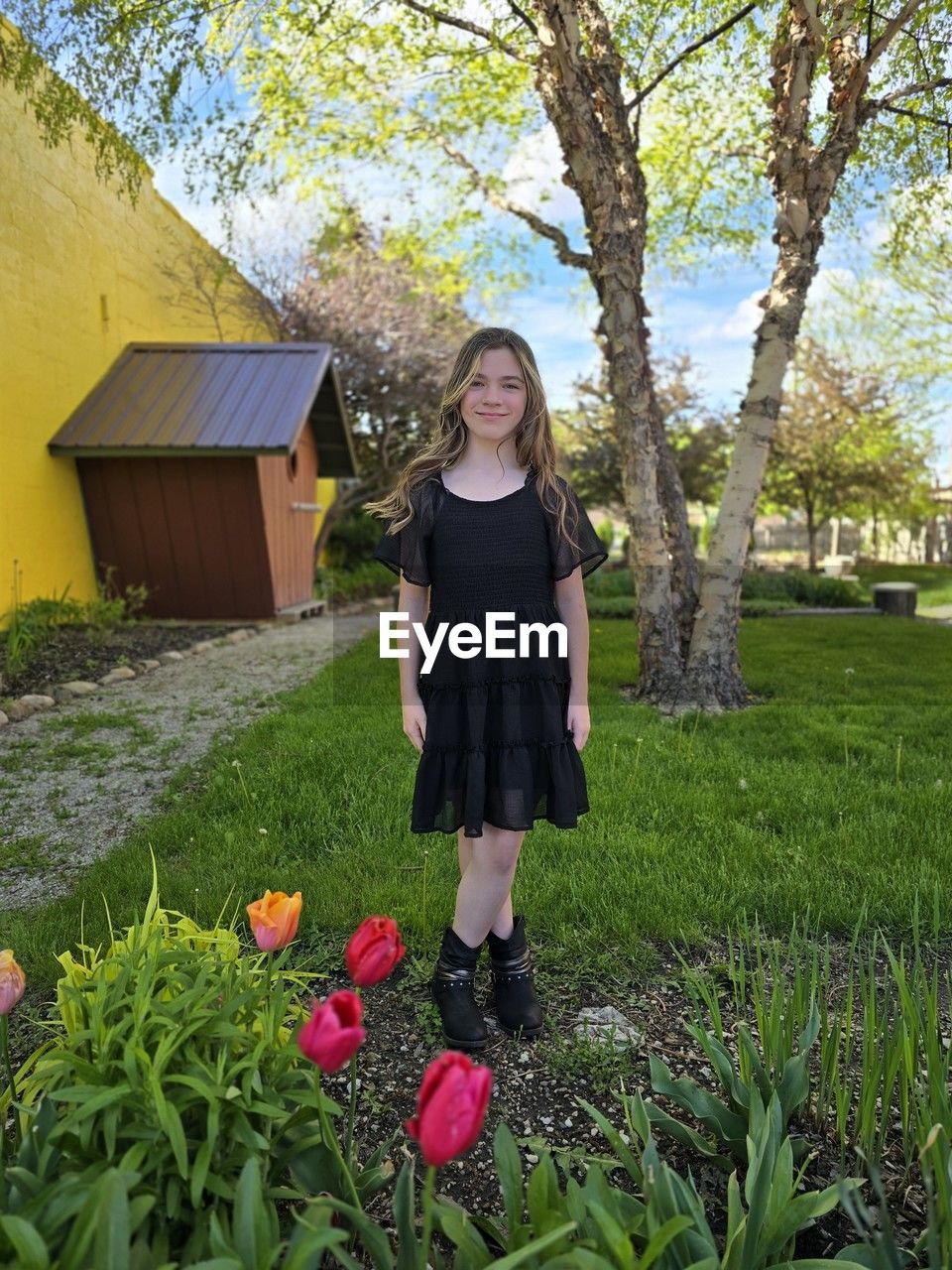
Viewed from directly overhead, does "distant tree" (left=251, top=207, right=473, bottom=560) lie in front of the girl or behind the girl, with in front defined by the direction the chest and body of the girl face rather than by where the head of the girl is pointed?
behind

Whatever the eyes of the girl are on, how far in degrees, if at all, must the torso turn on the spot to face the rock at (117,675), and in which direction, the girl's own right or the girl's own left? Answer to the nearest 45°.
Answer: approximately 135° to the girl's own right

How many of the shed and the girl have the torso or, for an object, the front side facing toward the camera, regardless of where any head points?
1

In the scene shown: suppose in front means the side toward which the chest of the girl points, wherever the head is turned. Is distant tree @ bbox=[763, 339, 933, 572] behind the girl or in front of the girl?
behind

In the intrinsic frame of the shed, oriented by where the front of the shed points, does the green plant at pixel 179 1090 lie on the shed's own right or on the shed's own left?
on the shed's own right

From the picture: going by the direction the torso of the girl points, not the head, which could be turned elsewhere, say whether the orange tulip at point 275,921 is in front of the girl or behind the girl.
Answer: in front

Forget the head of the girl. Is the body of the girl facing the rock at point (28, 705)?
no

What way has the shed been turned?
to the viewer's right

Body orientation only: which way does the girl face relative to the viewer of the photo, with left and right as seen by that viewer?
facing the viewer

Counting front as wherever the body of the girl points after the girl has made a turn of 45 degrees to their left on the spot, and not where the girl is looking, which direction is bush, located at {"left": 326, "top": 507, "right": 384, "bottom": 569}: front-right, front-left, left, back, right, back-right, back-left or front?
back-left

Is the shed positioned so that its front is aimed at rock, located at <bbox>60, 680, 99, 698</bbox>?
no

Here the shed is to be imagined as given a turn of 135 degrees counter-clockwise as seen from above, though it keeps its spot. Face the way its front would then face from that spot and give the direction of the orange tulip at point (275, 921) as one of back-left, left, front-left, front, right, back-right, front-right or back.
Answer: back-left

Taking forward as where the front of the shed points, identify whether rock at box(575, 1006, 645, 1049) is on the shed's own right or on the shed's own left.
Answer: on the shed's own right

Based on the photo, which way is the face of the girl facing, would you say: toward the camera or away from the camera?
toward the camera

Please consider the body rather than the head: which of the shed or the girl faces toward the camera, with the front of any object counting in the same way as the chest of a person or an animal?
the girl

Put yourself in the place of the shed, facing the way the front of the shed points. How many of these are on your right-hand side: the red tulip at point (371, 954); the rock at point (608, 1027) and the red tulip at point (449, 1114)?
3

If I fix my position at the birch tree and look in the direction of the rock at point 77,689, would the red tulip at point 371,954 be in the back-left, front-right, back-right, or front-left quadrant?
front-left

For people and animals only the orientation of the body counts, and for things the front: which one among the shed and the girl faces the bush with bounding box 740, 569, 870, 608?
the shed

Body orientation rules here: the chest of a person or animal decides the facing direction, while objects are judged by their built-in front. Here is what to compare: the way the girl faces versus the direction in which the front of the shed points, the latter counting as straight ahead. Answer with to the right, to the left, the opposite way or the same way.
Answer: to the right
